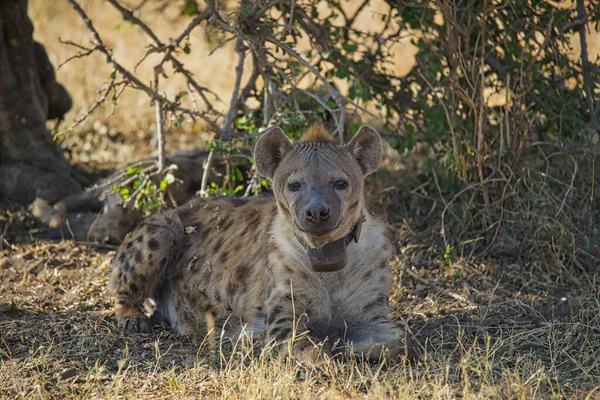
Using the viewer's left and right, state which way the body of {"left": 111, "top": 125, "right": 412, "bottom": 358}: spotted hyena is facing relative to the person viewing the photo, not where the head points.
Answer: facing the viewer and to the right of the viewer

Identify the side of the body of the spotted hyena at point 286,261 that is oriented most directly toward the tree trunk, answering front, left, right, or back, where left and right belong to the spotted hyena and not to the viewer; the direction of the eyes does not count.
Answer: back

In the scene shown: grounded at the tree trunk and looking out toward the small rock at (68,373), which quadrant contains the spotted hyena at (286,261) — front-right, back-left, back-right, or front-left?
front-left

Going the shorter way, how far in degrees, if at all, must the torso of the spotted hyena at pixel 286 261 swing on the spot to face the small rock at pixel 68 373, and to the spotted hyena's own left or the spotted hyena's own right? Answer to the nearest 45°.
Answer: approximately 90° to the spotted hyena's own right

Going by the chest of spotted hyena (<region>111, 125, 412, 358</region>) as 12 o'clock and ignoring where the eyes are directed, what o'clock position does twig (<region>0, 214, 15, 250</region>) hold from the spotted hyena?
The twig is roughly at 6 o'clock from the spotted hyena.

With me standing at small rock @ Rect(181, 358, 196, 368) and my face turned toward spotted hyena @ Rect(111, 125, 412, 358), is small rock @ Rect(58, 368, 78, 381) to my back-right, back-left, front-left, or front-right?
back-left
